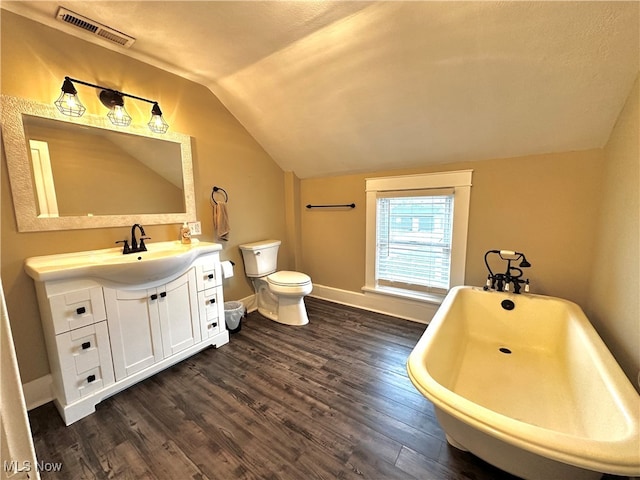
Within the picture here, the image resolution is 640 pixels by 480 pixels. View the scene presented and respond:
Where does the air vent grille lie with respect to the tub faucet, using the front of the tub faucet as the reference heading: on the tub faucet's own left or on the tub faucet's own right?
on the tub faucet's own right

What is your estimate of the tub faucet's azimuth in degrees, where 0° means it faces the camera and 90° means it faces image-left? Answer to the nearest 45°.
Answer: approximately 0°

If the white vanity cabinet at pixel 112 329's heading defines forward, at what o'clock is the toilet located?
The toilet is roughly at 10 o'clock from the white vanity cabinet.

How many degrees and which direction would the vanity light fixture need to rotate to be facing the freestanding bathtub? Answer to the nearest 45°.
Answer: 0° — it already faces it

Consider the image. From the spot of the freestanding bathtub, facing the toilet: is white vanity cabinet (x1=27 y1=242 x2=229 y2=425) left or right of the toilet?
left
